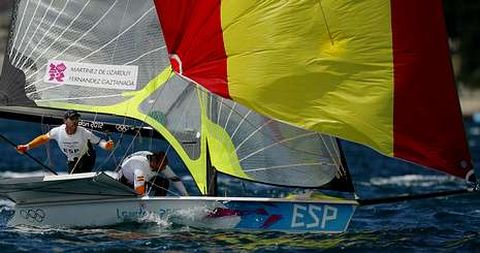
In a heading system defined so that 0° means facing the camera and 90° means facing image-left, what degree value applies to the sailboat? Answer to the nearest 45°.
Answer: approximately 270°

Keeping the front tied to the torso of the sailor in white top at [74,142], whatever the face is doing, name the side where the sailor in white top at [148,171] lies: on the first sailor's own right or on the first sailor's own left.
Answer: on the first sailor's own left

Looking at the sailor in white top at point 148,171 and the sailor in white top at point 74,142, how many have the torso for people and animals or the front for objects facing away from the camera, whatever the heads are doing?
0

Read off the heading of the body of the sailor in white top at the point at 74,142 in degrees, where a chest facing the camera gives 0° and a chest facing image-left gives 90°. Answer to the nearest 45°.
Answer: approximately 0°
